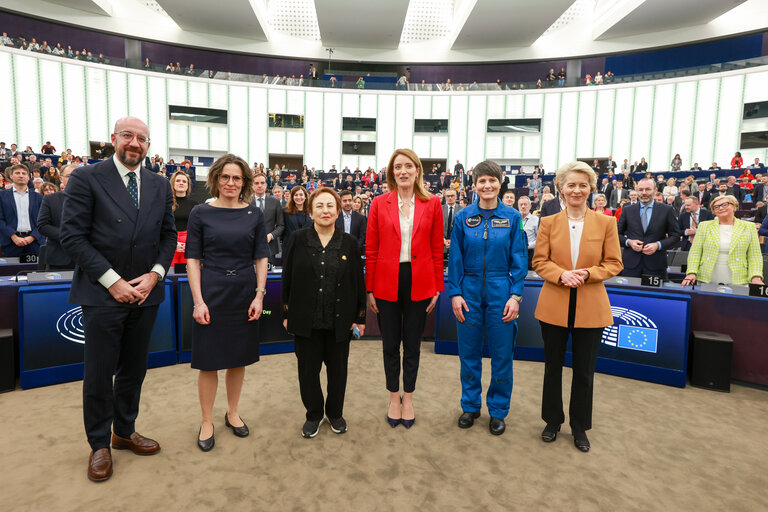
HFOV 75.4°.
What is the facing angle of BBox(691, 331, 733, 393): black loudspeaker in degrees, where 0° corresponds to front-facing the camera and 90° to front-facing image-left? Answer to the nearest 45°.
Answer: approximately 45°

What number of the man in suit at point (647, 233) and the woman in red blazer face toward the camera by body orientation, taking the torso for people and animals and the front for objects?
2

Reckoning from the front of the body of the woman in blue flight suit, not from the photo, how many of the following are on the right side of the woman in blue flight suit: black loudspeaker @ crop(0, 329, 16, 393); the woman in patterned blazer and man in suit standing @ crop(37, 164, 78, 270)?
2

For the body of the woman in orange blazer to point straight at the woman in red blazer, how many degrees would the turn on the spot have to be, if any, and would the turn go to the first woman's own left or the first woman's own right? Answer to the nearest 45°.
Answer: approximately 90° to the first woman's own right

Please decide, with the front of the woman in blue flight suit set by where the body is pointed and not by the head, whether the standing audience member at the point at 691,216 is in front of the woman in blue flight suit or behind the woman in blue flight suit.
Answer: behind

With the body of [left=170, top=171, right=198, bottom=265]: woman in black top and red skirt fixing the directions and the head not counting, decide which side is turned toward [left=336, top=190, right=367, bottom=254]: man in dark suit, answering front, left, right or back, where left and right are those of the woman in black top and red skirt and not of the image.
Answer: left

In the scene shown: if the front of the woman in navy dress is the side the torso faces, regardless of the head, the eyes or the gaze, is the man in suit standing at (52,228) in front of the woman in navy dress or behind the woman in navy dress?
behind

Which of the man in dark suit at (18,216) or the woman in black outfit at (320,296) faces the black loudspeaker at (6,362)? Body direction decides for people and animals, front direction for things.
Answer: the man in dark suit

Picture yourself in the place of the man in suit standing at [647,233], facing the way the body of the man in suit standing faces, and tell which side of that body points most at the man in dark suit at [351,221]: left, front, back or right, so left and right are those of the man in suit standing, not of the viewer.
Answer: right

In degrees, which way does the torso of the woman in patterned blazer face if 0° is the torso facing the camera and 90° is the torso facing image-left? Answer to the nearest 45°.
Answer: approximately 0°
